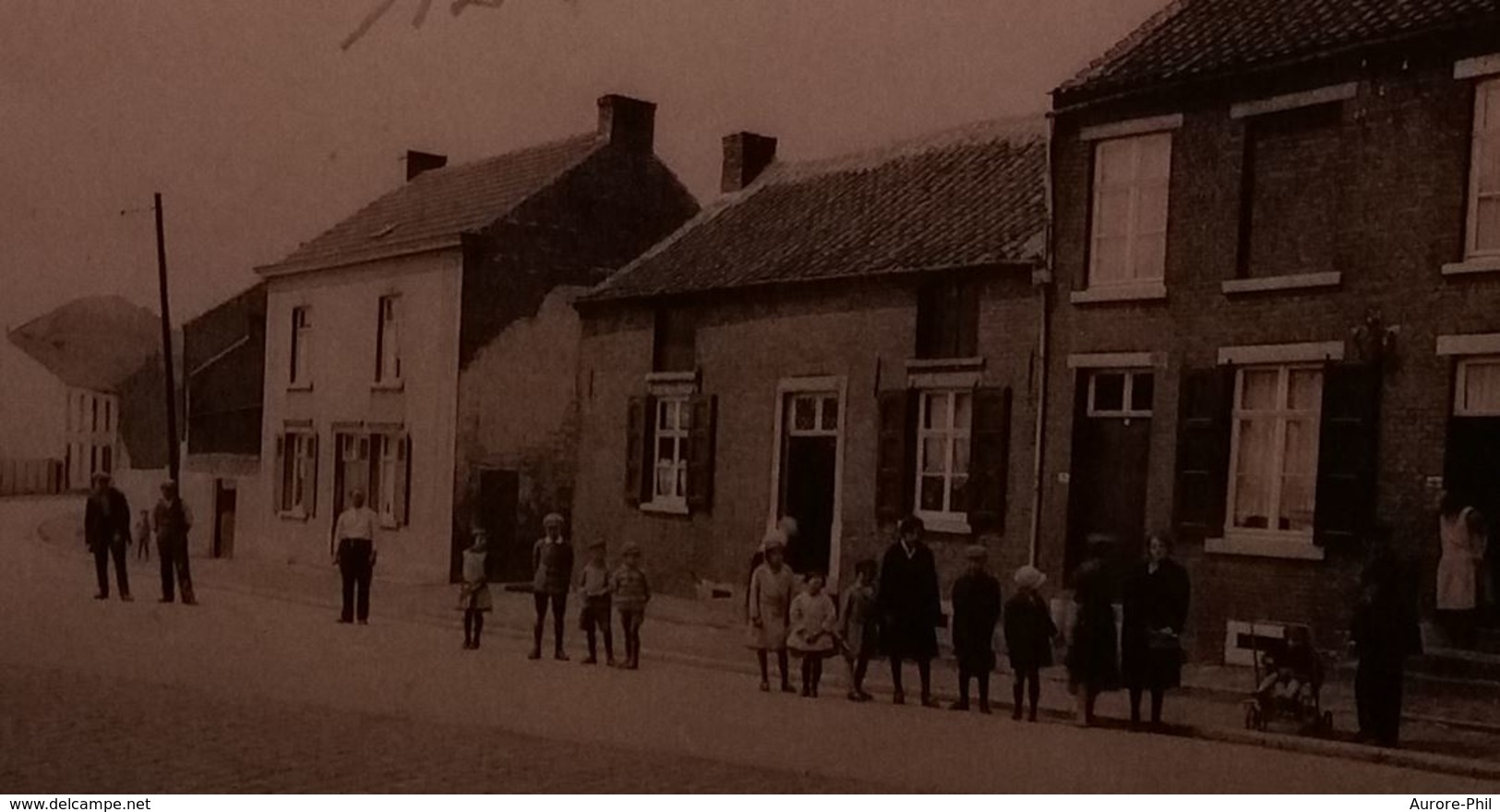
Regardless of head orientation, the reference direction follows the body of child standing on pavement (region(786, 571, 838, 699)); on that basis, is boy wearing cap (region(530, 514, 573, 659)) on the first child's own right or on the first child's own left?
on the first child's own right

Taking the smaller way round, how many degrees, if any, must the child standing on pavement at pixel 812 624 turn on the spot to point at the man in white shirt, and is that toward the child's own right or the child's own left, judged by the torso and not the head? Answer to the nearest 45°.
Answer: approximately 135° to the child's own right

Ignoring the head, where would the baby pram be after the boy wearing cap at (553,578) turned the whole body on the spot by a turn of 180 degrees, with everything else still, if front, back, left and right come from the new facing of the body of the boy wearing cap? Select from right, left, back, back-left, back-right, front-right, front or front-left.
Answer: back-right

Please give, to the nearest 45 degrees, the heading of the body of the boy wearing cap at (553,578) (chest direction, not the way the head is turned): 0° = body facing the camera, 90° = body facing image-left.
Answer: approximately 0°

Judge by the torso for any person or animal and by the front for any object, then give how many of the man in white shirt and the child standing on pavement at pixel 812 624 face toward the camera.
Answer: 2
